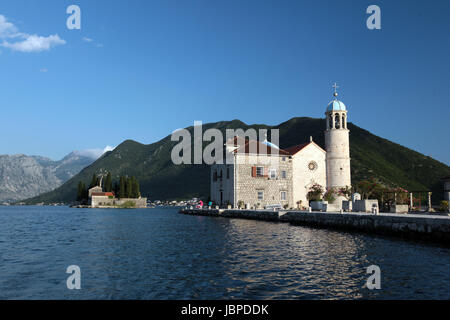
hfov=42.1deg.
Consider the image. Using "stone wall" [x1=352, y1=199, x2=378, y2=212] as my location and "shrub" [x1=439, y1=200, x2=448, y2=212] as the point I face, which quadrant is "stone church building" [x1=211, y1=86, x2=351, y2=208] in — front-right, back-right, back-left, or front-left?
back-left

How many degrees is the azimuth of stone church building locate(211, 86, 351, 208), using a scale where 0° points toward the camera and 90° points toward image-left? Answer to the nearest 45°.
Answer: approximately 315°
